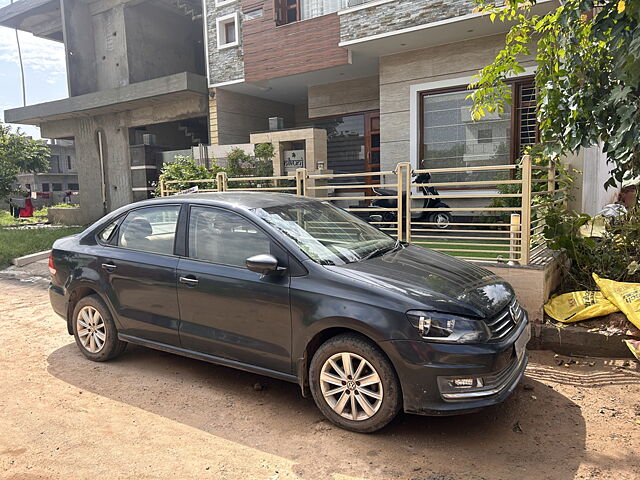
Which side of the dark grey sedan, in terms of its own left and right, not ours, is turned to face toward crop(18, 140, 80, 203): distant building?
back

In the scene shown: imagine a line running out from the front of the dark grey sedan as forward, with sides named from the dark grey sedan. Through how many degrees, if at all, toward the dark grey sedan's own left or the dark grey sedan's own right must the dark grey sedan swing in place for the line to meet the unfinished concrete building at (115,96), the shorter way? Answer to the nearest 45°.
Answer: approximately 135° to the dark grey sedan's own left

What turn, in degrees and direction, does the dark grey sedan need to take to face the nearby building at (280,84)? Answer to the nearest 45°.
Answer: approximately 135° to its left

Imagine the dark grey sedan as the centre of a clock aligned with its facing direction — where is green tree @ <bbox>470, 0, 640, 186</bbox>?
The green tree is roughly at 10 o'clock from the dark grey sedan.

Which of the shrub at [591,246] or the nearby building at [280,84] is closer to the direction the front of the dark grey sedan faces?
the shrub

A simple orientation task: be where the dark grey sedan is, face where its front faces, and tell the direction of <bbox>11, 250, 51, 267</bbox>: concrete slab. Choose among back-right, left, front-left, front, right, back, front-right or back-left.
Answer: back

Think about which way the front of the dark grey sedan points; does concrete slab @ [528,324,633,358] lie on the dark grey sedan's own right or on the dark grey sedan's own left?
on the dark grey sedan's own left

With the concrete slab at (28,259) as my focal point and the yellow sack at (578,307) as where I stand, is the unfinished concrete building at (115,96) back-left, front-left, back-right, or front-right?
front-right

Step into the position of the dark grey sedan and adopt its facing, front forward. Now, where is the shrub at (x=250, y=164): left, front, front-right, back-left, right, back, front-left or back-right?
back-left

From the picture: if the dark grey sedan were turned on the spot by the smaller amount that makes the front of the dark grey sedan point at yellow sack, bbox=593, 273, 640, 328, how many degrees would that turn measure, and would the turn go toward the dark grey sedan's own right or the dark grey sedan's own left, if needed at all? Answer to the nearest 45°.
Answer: approximately 45° to the dark grey sedan's own left

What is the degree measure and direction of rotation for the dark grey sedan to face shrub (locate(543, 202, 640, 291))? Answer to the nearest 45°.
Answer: approximately 90° to its left

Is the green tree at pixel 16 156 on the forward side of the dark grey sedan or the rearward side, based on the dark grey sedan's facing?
on the rearward side

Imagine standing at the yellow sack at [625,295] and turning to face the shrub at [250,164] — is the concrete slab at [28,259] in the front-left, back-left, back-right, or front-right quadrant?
front-left

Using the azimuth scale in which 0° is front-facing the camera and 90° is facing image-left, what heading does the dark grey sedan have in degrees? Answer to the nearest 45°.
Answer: approximately 315°
